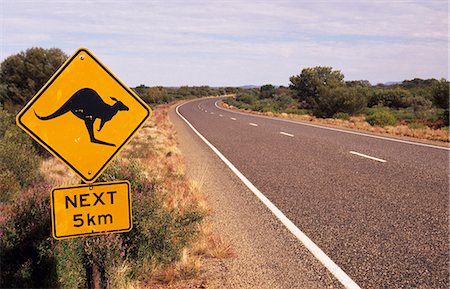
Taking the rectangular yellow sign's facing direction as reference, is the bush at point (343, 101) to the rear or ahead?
to the rear

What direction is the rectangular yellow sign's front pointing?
toward the camera

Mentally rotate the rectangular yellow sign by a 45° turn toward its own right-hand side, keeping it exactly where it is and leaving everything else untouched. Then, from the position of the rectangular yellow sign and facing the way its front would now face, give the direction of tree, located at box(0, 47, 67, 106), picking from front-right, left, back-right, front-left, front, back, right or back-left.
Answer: back-right

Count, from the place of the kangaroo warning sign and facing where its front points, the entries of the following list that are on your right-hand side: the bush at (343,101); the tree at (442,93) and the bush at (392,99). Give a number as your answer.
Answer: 0

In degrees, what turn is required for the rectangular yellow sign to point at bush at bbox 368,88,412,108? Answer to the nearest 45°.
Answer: approximately 135° to its left

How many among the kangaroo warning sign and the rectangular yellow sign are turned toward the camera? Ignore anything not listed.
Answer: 2

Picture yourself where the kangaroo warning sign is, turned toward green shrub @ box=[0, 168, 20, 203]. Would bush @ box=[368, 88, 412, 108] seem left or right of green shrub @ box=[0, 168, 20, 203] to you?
right

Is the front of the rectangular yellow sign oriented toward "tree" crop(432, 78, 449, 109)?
no

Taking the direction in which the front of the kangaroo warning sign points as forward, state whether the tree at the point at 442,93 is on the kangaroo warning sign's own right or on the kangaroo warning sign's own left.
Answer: on the kangaroo warning sign's own left

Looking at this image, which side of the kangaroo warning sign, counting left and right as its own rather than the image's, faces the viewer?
front

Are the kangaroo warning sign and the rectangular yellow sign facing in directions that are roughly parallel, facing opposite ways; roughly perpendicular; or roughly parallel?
roughly parallel

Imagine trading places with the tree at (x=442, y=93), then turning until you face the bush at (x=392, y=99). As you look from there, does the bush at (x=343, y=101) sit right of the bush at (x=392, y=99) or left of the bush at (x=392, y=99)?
left
